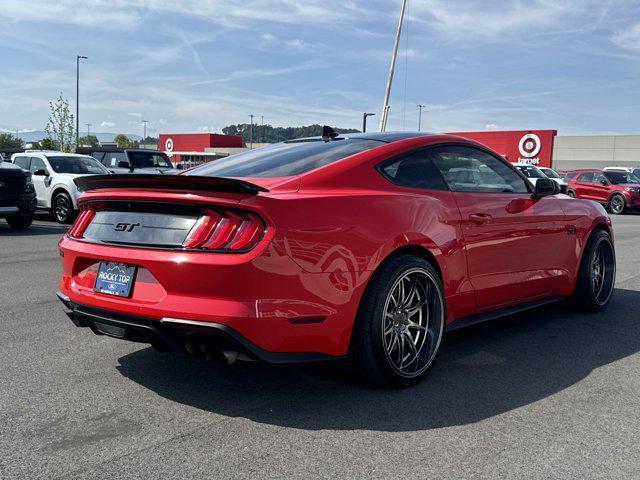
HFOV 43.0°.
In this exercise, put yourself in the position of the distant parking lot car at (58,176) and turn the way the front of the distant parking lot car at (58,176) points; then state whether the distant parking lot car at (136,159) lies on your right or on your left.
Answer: on your left

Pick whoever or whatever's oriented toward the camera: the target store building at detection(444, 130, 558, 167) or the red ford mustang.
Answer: the target store building

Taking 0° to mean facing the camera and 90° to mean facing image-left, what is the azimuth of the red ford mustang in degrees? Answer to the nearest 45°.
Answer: approximately 225°

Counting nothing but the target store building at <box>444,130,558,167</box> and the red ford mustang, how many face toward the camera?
1

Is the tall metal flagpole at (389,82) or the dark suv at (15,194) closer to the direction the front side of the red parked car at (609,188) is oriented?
the dark suv

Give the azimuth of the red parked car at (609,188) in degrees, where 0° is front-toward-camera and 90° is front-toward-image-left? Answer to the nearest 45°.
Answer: approximately 315°

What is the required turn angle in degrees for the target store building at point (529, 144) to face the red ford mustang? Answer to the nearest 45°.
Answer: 0° — it already faces it

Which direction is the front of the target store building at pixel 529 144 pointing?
toward the camera

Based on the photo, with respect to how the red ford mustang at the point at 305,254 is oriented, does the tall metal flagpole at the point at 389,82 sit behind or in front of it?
in front

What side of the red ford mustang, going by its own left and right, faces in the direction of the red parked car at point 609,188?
front
